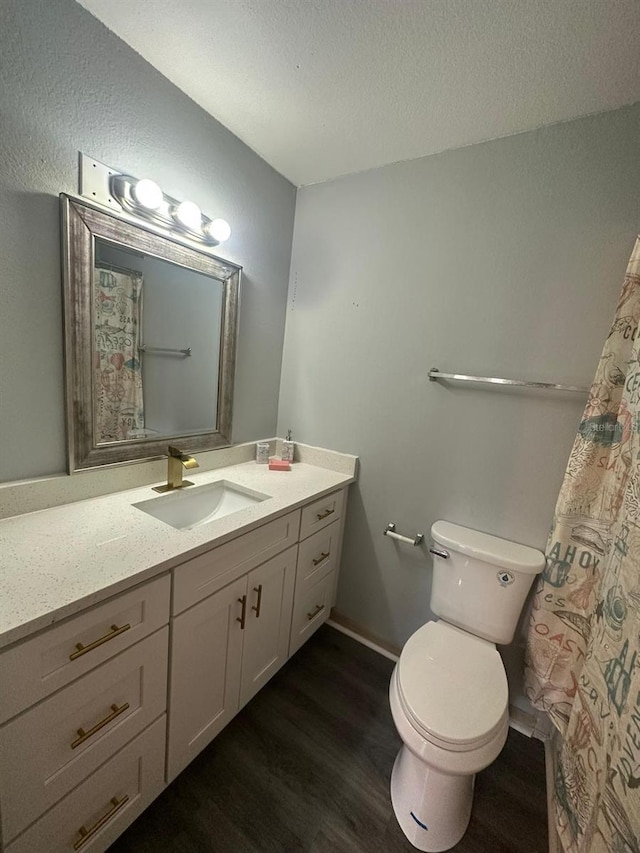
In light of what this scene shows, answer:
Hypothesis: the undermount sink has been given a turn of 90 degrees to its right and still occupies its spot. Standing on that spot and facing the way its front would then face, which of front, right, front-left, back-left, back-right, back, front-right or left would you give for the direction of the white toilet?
left

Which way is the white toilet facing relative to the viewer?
toward the camera

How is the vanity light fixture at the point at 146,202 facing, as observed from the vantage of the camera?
facing the viewer and to the right of the viewer

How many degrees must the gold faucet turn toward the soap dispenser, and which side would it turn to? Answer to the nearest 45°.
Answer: approximately 90° to its left

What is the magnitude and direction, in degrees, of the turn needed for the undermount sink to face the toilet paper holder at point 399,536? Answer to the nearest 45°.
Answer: approximately 45° to its left

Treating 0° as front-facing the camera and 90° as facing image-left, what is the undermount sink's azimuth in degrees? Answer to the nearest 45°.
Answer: approximately 315°

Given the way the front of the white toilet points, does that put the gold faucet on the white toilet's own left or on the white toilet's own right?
on the white toilet's own right

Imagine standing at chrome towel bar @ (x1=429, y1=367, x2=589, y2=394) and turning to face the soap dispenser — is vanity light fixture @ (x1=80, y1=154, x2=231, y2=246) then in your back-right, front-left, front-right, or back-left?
front-left

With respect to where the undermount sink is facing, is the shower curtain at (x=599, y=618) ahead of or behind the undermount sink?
ahead
